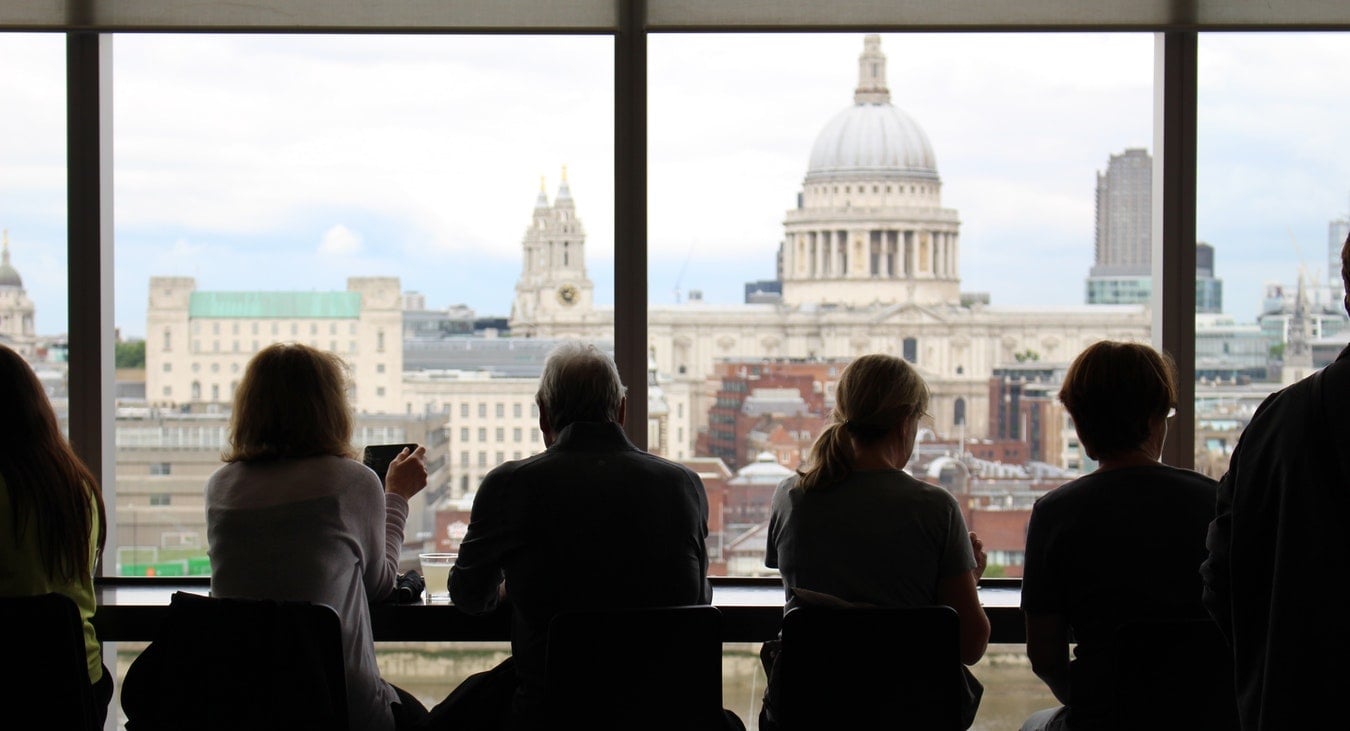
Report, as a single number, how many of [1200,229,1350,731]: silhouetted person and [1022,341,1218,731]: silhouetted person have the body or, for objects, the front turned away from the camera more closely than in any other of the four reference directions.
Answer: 2

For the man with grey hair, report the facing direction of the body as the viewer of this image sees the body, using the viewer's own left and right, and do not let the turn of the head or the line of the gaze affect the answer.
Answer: facing away from the viewer

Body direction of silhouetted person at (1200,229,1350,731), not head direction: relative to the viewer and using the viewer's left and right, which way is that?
facing away from the viewer

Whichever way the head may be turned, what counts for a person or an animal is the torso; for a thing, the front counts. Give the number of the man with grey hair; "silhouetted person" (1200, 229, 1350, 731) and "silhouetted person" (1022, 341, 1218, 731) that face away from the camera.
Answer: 3

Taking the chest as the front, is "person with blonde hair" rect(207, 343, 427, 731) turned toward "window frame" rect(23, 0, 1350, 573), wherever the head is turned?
yes

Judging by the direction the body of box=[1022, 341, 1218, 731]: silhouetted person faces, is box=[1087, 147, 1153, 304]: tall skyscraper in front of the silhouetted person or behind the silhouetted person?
in front

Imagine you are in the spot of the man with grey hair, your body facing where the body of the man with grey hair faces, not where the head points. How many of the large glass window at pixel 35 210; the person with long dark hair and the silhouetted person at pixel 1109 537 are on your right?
1

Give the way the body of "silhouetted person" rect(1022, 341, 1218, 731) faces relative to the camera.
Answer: away from the camera

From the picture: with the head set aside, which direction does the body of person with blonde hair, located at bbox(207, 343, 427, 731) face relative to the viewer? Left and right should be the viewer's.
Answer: facing away from the viewer and to the right of the viewer

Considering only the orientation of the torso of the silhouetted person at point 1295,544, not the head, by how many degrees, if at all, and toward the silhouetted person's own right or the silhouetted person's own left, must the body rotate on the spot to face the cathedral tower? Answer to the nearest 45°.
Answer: approximately 45° to the silhouetted person's own left

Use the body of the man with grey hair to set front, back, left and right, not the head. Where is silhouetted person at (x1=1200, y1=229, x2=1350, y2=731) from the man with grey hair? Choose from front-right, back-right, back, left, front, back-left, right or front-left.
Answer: back-right
